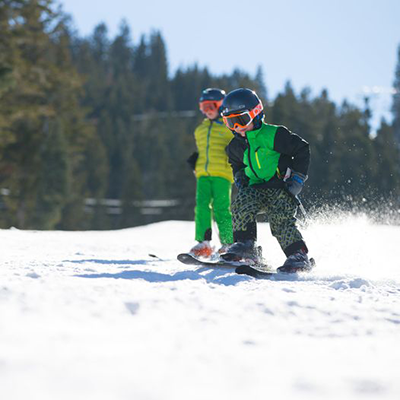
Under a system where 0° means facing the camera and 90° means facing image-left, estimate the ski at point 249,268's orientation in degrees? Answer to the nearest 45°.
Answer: approximately 90°

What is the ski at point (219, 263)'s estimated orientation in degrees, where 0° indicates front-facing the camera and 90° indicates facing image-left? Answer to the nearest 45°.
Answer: approximately 90°

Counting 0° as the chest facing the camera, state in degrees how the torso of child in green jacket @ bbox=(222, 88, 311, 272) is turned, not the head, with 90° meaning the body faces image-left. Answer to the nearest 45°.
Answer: approximately 45°

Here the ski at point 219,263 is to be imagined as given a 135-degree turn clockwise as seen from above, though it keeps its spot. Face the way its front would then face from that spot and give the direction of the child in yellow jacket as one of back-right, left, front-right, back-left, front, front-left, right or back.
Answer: front-left
